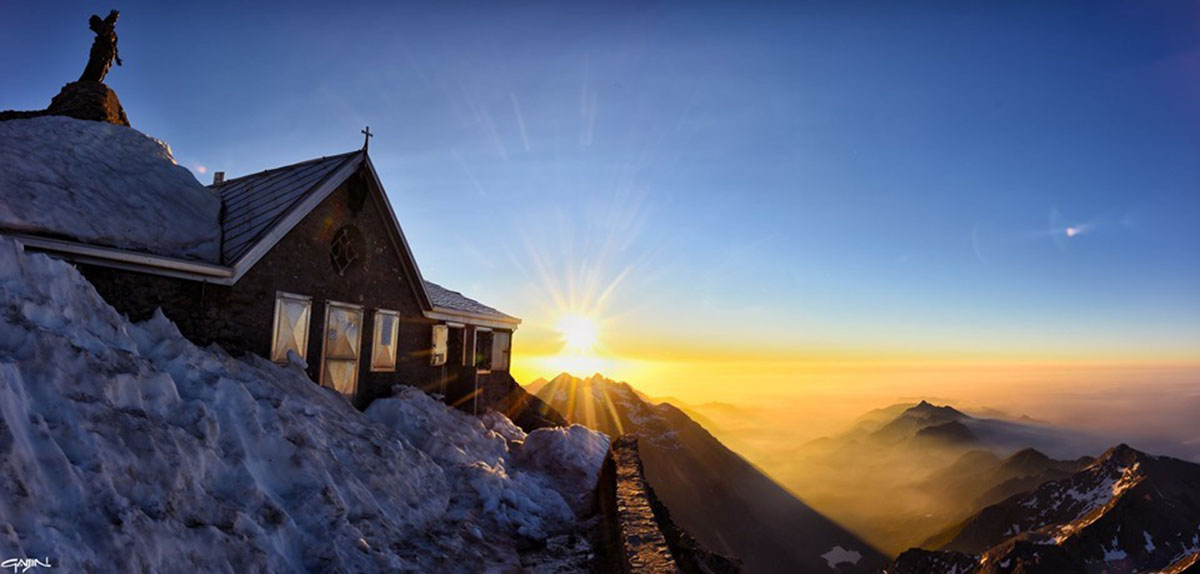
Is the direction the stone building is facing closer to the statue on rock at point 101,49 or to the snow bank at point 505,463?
the snow bank

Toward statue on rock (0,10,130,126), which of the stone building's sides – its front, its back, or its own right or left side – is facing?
back

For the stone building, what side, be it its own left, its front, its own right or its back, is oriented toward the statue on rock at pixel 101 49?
back
